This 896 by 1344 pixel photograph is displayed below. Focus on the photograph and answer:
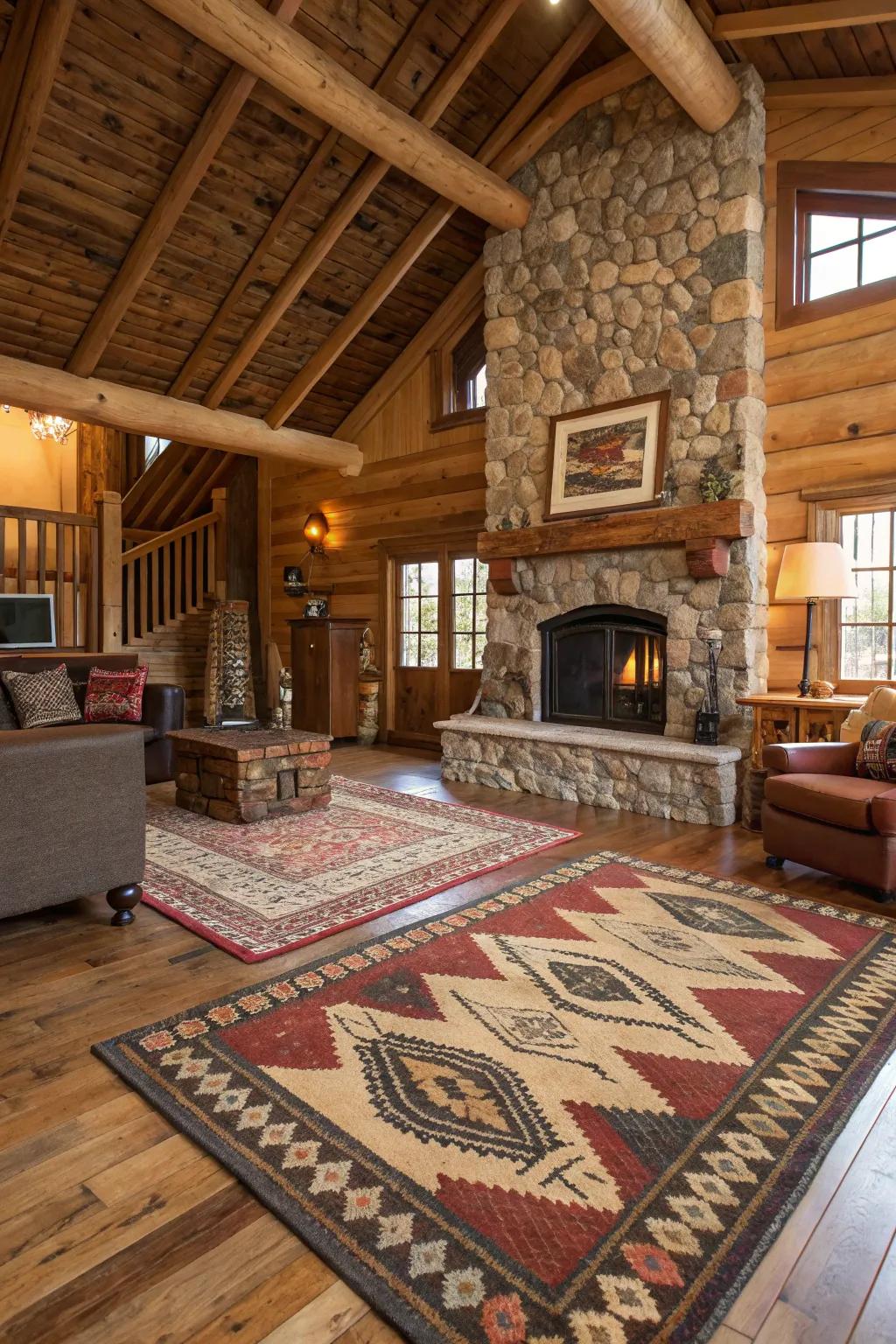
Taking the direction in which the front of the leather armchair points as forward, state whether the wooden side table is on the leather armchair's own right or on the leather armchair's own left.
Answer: on the leather armchair's own right

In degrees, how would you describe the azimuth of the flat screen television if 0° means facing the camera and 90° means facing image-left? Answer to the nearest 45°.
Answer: approximately 0°

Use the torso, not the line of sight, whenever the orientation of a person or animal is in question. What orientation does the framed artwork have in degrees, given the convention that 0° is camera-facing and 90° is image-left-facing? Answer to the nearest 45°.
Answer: approximately 45°

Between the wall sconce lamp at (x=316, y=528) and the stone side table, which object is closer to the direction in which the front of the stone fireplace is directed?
the stone side table

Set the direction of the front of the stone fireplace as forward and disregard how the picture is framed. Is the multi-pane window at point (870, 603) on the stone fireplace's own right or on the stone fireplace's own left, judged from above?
on the stone fireplace's own left

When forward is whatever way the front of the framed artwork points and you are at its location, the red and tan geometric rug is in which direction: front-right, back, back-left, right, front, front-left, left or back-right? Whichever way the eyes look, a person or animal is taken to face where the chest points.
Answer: front-left

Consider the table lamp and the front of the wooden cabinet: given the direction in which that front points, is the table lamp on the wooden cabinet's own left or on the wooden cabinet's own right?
on the wooden cabinet's own left

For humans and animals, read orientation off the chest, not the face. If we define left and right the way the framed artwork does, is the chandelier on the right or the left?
on its right

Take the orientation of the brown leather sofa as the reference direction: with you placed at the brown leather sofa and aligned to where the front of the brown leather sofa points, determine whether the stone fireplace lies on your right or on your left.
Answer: on your left

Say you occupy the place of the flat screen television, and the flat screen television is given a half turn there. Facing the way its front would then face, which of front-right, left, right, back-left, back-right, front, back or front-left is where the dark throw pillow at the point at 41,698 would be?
back

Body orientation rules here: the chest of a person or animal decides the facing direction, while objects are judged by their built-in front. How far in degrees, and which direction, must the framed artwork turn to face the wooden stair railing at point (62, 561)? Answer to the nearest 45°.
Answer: approximately 45° to its right

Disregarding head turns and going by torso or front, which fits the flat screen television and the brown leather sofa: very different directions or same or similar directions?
same or similar directions

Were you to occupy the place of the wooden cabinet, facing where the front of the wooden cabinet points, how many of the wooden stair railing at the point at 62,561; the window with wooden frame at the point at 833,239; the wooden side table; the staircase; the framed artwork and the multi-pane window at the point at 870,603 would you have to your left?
4

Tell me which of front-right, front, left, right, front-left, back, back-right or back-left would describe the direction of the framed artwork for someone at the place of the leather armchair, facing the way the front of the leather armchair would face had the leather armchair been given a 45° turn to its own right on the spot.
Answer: front-right

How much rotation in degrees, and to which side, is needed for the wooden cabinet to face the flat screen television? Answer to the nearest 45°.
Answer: approximately 45° to its right

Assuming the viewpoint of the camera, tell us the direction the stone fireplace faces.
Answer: facing the viewer and to the left of the viewer

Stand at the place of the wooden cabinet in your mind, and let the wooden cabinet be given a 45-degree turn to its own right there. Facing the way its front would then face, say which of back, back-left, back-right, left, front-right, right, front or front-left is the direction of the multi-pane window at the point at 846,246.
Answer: back-left

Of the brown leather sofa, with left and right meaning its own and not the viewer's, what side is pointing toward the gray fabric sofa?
front

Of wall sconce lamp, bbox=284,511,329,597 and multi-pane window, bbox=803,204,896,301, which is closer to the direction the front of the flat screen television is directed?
the multi-pane window

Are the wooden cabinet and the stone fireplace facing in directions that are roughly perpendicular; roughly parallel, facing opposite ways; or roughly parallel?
roughly parallel
